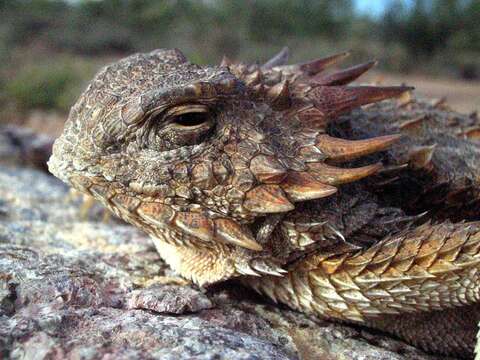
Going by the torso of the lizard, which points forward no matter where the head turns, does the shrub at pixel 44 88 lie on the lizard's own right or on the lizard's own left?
on the lizard's own right

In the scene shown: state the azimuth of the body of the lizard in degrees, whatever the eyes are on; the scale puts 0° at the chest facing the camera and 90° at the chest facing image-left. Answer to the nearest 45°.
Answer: approximately 90°
